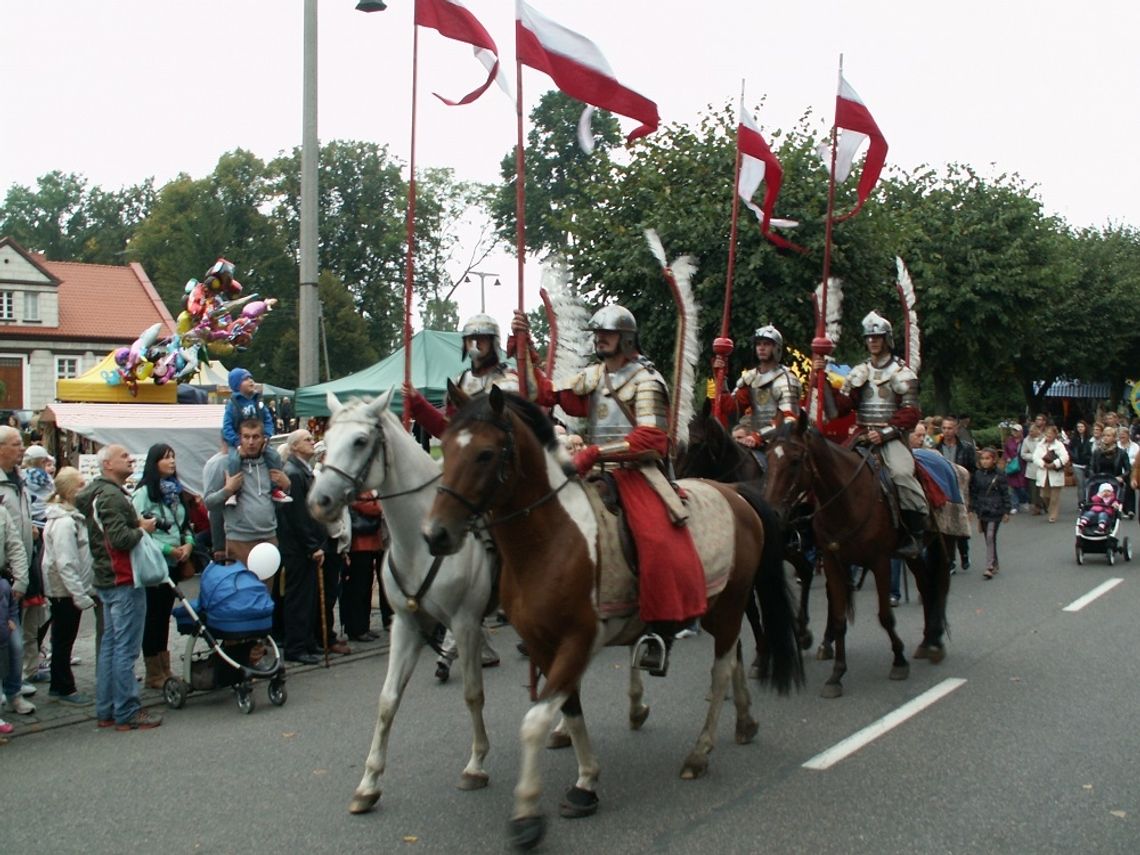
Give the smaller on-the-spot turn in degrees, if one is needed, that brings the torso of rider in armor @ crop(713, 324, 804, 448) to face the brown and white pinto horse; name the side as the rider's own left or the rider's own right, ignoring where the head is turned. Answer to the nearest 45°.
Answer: approximately 45° to the rider's own left

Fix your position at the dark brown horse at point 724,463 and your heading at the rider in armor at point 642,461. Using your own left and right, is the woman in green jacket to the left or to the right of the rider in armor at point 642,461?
right

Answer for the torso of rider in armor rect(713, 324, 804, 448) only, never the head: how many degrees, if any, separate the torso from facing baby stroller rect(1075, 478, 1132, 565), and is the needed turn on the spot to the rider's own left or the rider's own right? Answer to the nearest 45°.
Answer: approximately 180°

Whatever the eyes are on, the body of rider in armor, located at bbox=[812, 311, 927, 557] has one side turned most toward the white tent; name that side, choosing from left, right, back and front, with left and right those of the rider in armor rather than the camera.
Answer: right

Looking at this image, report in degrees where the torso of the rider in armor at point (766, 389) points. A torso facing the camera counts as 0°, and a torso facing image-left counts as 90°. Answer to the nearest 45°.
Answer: approximately 45°

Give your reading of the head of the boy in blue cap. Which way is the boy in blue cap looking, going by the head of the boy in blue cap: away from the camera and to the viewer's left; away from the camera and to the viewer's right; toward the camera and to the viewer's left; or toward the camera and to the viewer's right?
toward the camera and to the viewer's right

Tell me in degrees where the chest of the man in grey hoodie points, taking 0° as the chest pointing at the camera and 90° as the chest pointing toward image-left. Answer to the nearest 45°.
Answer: approximately 315°

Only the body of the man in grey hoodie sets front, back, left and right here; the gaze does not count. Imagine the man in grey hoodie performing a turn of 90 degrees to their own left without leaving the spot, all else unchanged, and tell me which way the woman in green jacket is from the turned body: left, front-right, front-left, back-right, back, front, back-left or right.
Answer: back

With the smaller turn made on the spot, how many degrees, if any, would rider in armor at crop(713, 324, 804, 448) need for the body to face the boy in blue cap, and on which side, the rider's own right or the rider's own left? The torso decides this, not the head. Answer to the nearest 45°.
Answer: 0° — they already face them

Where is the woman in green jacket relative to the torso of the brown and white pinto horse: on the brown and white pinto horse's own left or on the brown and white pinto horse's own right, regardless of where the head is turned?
on the brown and white pinto horse's own right

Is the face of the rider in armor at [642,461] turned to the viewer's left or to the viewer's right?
to the viewer's left

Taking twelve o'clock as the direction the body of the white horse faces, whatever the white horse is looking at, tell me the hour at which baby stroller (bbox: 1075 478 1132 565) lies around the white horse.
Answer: The baby stroller is roughly at 6 o'clock from the white horse.

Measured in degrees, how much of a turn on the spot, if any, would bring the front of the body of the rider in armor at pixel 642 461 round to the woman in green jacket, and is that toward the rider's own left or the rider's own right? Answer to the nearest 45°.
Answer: approximately 90° to the rider's own right

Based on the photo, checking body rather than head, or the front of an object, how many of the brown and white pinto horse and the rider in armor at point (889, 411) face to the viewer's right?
0
